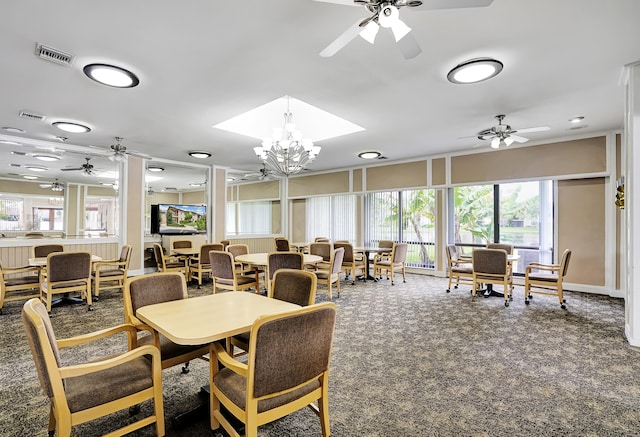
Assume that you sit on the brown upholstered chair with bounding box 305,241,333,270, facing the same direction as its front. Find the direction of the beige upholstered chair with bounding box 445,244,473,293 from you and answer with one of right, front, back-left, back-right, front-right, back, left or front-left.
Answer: back-left

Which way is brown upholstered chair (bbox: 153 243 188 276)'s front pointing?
to the viewer's right

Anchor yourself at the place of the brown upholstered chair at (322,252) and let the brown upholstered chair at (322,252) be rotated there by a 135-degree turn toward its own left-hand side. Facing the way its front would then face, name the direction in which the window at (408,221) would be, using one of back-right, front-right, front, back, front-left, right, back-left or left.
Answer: front-left

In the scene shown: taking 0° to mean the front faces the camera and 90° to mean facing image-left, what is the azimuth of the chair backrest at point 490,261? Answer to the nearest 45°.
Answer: approximately 180°

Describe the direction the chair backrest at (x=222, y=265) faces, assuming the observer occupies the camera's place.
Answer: facing away from the viewer and to the right of the viewer

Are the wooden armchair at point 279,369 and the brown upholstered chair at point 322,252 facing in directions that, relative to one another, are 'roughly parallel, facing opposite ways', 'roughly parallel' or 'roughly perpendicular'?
roughly perpendicular

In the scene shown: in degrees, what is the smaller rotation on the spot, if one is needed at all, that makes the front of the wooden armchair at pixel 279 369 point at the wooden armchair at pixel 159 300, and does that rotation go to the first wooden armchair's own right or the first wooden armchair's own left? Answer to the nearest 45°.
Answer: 0° — it already faces it

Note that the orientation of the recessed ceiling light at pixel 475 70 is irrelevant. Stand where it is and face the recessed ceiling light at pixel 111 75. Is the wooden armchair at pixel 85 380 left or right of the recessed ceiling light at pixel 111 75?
left
